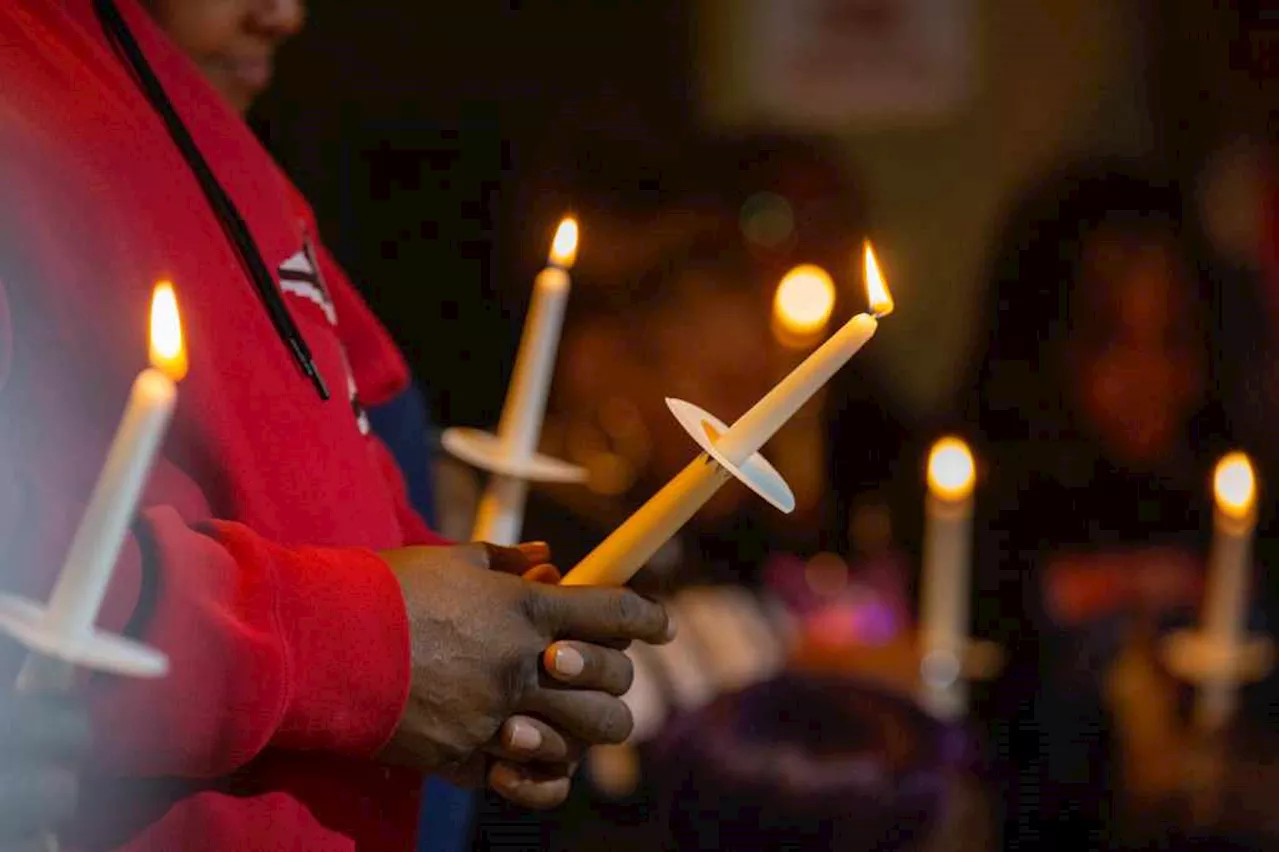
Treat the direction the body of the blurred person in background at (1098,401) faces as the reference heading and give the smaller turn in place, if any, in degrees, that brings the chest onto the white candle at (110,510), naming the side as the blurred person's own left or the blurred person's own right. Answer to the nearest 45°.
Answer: approximately 45° to the blurred person's own right

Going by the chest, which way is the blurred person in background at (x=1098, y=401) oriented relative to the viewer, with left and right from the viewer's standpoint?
facing the viewer and to the right of the viewer

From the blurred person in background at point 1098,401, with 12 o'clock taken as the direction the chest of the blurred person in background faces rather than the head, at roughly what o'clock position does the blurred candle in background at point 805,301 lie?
The blurred candle in background is roughly at 2 o'clock from the blurred person in background.

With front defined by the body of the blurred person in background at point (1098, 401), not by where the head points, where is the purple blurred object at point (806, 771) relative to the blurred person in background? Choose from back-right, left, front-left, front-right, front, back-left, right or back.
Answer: front-right

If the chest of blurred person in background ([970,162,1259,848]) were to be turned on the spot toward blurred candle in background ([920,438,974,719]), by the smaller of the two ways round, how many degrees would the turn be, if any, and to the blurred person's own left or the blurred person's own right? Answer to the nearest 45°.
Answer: approximately 45° to the blurred person's own right

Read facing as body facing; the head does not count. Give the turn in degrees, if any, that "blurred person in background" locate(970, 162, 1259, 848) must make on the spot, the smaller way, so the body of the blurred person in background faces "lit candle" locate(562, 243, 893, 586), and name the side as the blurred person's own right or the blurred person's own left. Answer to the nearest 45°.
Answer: approximately 45° to the blurred person's own right
